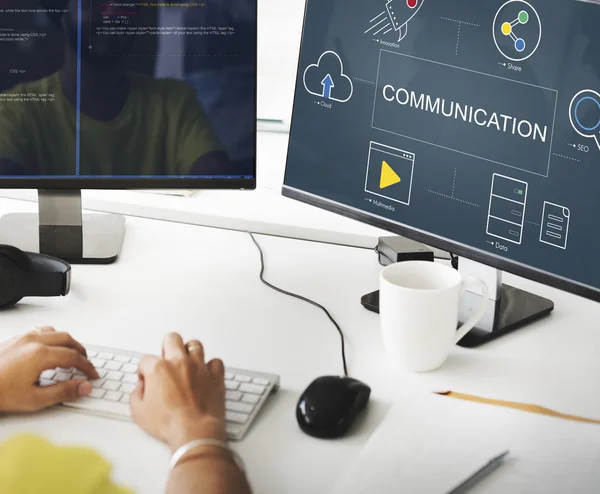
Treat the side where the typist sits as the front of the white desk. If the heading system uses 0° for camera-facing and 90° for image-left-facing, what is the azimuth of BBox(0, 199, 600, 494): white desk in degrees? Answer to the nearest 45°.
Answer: approximately 0°

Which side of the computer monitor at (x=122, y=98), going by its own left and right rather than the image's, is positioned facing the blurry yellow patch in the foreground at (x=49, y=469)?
front

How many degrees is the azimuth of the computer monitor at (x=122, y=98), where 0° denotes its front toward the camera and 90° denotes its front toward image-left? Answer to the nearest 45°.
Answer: approximately 0°
